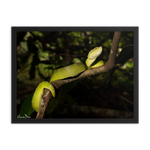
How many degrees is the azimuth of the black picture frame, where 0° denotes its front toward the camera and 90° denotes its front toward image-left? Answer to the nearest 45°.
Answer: approximately 0°
